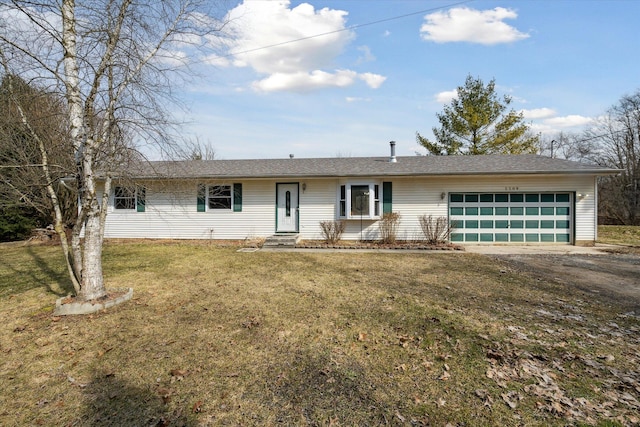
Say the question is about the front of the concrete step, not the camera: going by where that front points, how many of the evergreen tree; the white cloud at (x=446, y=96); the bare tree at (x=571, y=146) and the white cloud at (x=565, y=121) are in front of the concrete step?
0

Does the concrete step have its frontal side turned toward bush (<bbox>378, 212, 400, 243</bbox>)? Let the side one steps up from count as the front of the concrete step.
no

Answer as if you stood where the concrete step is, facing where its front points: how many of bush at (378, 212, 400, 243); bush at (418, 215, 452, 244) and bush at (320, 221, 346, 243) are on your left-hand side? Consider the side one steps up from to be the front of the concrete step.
3

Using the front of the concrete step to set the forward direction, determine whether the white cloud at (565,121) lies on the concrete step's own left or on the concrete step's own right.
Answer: on the concrete step's own left

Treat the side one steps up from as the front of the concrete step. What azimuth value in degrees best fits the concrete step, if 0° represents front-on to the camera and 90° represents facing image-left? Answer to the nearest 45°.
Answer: approximately 0°

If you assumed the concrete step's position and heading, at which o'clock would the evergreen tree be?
The evergreen tree is roughly at 8 o'clock from the concrete step.

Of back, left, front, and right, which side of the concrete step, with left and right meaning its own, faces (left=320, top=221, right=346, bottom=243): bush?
left

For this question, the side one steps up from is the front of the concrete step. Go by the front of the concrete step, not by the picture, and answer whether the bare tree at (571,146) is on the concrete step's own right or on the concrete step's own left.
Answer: on the concrete step's own left

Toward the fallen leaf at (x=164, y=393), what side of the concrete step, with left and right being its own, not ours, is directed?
front

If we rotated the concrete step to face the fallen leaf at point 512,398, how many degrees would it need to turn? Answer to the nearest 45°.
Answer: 0° — it already faces it

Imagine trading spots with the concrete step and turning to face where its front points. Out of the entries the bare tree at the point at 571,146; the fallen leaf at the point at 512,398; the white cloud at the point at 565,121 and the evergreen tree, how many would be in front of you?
1

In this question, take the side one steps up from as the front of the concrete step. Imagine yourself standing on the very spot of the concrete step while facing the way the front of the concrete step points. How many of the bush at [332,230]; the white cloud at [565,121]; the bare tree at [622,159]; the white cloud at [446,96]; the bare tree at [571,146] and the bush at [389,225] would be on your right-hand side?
0
